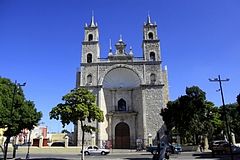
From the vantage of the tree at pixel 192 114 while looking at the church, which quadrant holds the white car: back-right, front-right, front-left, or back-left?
front-left

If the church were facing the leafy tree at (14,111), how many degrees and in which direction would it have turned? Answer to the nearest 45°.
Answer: approximately 45° to its right

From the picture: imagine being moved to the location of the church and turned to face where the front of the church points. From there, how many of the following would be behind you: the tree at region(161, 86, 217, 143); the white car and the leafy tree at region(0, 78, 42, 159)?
0

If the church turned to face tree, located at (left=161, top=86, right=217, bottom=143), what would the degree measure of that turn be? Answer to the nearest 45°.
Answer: approximately 45° to its left

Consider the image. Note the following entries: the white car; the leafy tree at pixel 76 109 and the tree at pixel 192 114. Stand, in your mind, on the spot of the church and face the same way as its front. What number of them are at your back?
0

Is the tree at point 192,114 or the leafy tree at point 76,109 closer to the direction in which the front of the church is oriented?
the leafy tree

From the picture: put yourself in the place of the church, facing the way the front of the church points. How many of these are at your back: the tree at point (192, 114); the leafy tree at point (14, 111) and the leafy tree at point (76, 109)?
0

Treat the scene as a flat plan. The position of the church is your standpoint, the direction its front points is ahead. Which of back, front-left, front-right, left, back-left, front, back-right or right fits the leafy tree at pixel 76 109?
front

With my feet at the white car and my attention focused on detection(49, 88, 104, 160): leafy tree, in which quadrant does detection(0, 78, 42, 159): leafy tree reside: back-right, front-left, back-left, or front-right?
front-right

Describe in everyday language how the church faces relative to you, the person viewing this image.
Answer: facing the viewer
